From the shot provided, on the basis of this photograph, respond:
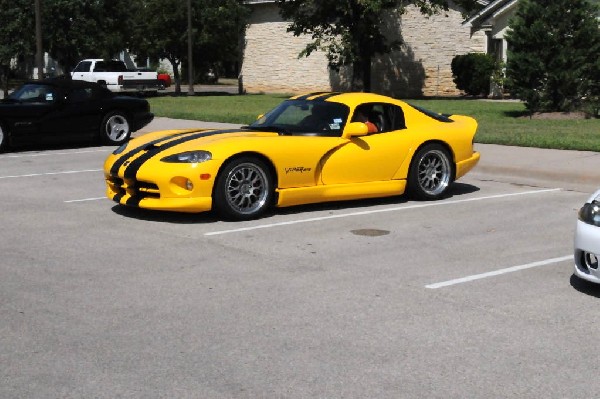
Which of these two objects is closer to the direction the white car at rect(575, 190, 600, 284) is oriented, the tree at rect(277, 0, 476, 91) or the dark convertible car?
the dark convertible car

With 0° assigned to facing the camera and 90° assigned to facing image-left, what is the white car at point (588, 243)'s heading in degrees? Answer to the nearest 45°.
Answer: approximately 45°

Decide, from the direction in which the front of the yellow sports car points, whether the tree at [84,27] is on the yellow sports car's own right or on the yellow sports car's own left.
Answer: on the yellow sports car's own right

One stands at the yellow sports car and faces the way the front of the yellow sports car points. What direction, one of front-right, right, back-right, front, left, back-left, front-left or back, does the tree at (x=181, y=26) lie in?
back-right

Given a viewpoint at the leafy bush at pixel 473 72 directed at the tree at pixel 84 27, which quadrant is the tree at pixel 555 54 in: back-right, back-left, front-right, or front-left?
back-left

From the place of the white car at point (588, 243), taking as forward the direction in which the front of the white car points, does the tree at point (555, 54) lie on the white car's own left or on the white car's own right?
on the white car's own right

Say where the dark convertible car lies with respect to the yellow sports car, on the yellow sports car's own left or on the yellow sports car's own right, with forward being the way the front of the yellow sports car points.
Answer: on the yellow sports car's own right
